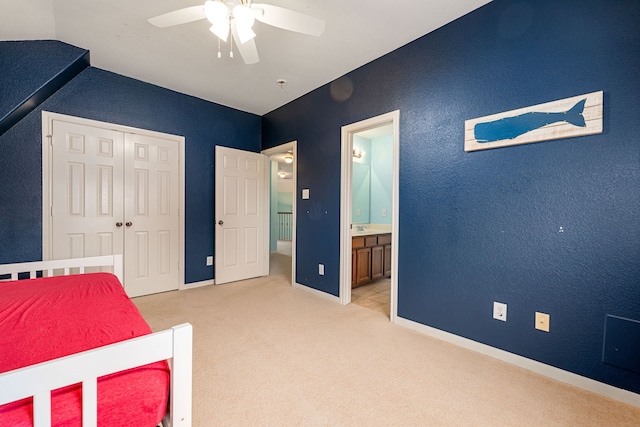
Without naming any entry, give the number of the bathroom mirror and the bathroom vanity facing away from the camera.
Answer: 0

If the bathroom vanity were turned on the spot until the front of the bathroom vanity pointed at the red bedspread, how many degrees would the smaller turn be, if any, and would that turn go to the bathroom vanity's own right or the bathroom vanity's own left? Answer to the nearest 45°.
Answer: approximately 45° to the bathroom vanity's own right

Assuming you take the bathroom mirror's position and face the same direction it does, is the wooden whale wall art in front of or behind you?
in front

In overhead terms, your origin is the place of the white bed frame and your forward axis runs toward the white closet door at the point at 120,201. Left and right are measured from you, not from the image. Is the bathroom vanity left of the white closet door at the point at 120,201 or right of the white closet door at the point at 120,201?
right

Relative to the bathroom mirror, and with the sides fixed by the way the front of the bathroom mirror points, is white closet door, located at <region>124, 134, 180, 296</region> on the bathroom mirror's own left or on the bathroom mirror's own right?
on the bathroom mirror's own right

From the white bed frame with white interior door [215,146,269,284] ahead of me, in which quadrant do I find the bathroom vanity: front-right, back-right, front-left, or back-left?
front-right

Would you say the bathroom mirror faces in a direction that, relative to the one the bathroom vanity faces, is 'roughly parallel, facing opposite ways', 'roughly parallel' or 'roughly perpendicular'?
roughly parallel

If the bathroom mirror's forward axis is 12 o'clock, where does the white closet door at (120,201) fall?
The white closet door is roughly at 3 o'clock from the bathroom mirror.

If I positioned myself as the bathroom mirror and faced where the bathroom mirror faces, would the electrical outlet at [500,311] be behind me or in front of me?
in front

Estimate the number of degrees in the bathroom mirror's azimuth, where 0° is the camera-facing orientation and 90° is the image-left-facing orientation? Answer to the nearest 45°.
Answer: approximately 315°

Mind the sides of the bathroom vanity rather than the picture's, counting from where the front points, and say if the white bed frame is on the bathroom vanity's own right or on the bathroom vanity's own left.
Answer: on the bathroom vanity's own right

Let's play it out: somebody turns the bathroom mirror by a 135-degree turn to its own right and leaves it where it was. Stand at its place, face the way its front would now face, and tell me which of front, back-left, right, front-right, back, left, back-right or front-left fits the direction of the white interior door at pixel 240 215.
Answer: front-left

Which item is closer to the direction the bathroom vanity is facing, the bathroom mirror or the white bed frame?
the white bed frame

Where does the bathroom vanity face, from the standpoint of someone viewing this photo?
facing the viewer and to the right of the viewer
